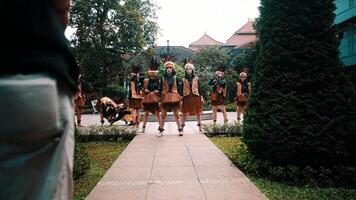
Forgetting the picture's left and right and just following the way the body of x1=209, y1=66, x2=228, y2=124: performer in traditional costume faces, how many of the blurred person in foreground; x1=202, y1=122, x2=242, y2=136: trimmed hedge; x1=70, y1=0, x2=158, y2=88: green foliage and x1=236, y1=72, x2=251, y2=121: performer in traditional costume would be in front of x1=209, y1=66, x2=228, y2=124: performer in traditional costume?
2

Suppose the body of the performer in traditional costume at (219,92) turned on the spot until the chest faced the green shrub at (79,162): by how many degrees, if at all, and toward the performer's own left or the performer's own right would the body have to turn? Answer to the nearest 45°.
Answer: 0° — they already face it

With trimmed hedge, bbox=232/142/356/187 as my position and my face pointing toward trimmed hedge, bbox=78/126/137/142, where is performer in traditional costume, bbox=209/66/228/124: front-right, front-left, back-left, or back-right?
front-right

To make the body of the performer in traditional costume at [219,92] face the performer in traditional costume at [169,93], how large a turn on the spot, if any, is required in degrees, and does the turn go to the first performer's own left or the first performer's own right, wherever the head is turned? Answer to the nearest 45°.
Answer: approximately 45° to the first performer's own right

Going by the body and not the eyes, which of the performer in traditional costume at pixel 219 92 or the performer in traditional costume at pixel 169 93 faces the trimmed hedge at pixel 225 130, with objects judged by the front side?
the performer in traditional costume at pixel 219 92

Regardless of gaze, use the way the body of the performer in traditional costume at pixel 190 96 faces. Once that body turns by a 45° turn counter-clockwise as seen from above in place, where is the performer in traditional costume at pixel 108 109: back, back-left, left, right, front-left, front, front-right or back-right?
back

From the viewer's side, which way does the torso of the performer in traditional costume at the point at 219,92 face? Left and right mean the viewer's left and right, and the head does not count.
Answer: facing the viewer

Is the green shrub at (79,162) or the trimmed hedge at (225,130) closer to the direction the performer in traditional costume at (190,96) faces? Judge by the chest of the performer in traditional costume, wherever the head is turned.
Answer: the green shrub

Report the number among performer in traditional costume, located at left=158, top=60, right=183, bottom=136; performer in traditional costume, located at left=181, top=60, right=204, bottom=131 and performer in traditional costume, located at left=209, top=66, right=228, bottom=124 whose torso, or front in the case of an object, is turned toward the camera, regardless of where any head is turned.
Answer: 3

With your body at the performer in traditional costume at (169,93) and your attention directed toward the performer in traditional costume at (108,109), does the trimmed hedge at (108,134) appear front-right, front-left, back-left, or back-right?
front-left

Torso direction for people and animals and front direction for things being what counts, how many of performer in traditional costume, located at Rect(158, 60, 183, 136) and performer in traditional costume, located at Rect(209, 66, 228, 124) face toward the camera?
2
